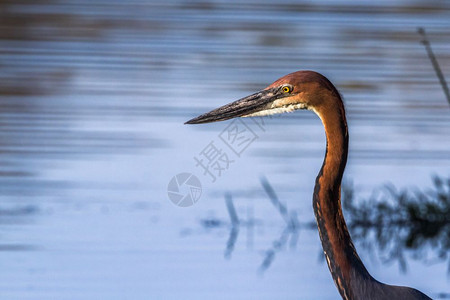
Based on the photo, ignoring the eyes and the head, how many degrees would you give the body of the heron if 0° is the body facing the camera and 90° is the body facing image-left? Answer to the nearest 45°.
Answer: approximately 90°
